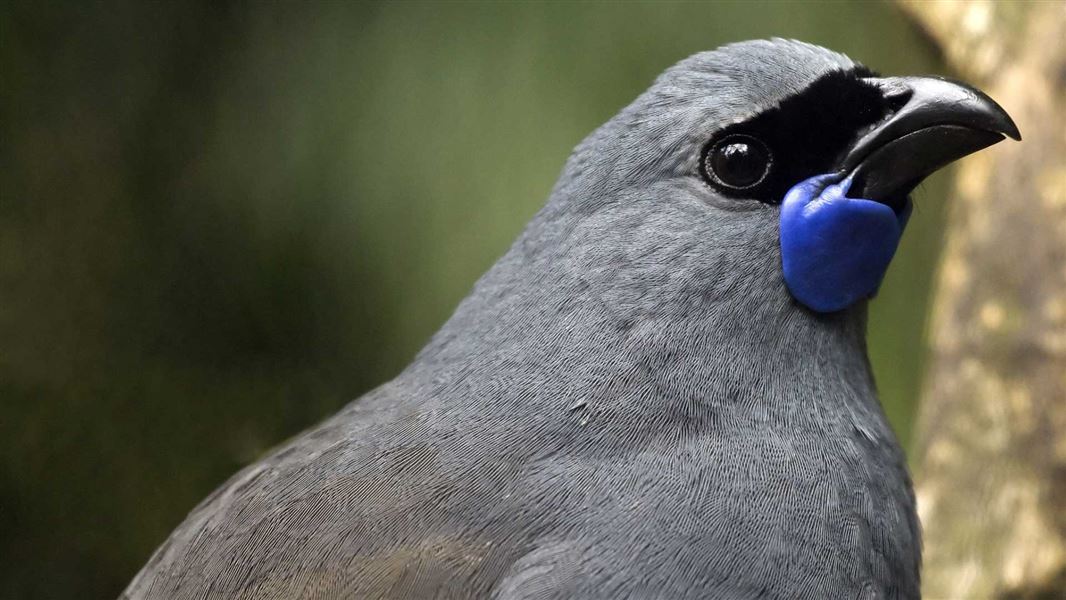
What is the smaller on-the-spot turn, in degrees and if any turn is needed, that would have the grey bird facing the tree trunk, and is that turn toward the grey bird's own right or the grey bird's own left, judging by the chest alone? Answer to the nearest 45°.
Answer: approximately 45° to the grey bird's own left

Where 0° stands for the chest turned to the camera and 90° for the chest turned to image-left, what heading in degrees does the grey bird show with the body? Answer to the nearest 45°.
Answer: approximately 270°
